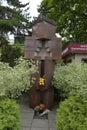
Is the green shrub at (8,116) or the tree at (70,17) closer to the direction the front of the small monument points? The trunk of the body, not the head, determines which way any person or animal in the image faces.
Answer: the green shrub

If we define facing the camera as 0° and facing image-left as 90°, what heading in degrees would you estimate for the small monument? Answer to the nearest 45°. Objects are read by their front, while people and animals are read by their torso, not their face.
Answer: approximately 0°
